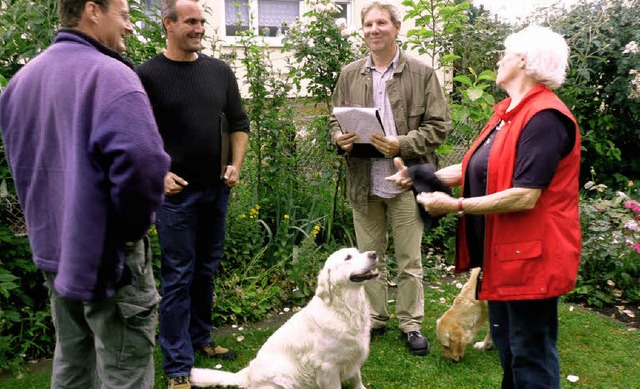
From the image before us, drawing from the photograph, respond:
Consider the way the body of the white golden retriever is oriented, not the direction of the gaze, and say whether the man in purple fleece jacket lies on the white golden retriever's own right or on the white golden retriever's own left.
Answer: on the white golden retriever's own right

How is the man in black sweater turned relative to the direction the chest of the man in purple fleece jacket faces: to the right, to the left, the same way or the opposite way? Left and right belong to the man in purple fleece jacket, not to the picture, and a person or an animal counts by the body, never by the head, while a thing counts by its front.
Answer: to the right

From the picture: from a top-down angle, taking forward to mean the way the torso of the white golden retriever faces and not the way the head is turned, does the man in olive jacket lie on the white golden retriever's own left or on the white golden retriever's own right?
on the white golden retriever's own left

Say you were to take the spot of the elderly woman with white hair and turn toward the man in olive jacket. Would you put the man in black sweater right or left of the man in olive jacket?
left

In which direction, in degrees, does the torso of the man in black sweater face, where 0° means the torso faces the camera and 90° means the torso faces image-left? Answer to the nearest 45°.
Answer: approximately 315°

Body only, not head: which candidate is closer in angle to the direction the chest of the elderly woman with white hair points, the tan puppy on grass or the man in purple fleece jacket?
the man in purple fleece jacket

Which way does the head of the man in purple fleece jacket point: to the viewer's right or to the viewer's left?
to the viewer's right

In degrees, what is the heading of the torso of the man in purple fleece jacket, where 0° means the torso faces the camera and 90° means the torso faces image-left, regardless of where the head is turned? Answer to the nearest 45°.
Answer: approximately 225°

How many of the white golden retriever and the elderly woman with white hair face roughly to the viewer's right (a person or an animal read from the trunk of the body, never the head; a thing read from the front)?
1

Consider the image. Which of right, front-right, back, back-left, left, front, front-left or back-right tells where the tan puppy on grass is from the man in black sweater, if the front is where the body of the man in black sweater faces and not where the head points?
front-left

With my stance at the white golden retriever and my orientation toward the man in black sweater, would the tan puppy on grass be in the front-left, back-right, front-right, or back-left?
back-right

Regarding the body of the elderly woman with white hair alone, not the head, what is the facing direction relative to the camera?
to the viewer's left

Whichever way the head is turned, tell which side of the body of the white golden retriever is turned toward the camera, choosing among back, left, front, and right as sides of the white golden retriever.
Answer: right

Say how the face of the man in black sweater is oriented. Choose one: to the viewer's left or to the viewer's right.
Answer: to the viewer's right
